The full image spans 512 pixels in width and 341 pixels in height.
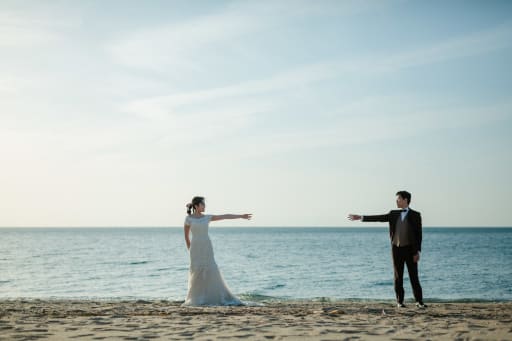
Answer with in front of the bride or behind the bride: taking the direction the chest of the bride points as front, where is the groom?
in front

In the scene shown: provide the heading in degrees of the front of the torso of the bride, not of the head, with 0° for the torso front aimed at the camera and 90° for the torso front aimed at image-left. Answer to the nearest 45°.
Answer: approximately 315°
